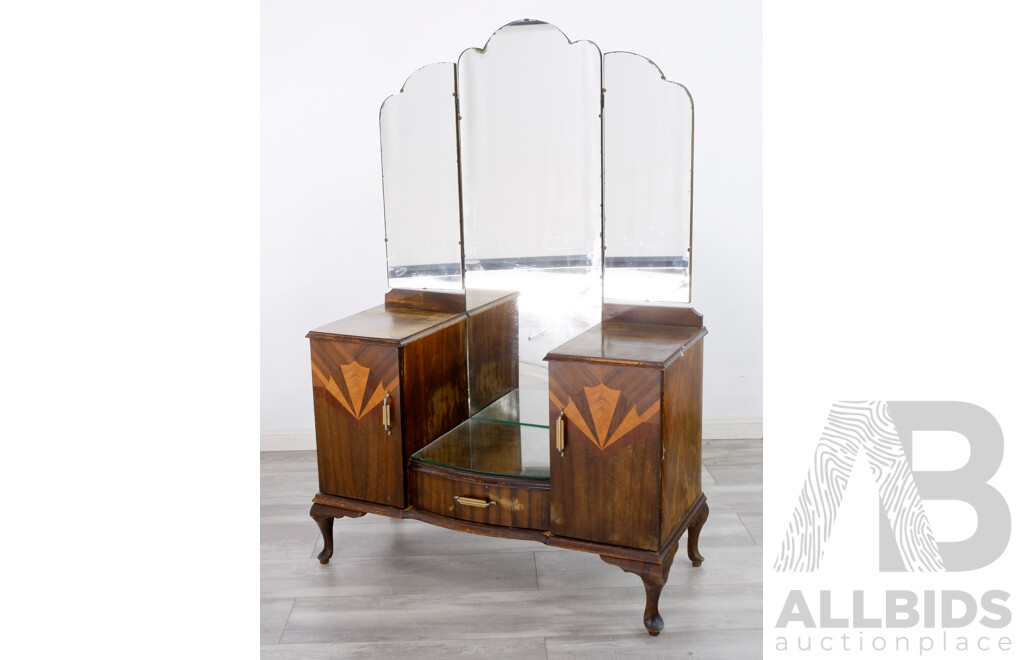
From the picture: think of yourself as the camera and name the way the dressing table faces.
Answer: facing the viewer and to the left of the viewer
